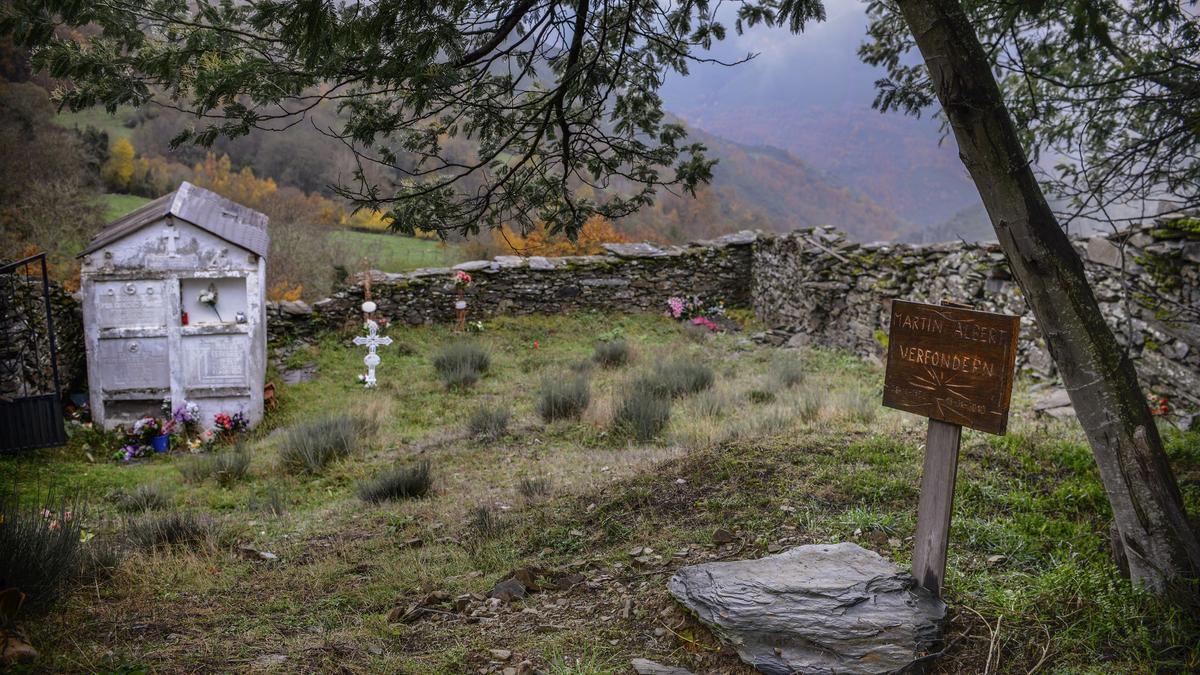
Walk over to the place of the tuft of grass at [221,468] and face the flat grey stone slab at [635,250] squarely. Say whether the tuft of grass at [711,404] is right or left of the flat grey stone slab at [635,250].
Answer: right

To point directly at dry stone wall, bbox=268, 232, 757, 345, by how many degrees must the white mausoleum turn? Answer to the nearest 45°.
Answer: approximately 135° to its left

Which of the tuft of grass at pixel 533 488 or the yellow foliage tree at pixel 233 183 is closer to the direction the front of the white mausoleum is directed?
the tuft of grass

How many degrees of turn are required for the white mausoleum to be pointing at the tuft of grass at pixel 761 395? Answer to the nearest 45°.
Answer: approximately 45° to its left

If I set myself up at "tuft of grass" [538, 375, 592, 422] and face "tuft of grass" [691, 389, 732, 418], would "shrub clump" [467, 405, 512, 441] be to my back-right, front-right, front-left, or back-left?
back-right

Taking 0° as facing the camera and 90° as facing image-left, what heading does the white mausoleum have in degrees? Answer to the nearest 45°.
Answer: approximately 0°

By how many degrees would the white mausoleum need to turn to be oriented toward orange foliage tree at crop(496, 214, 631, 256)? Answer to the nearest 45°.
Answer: approximately 135° to its left

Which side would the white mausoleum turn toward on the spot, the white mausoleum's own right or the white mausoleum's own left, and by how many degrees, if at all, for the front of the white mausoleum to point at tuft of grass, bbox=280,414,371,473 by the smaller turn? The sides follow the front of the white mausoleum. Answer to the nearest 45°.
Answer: approximately 45° to the white mausoleum's own left

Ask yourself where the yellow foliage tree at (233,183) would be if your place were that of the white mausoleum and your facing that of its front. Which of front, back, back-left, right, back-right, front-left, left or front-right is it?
back

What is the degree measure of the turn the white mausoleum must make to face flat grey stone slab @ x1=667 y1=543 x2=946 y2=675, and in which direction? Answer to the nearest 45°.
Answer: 0° — it already faces it

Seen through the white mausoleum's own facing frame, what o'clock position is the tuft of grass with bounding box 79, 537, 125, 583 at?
The tuft of grass is roughly at 12 o'clock from the white mausoleum.
